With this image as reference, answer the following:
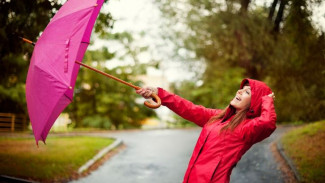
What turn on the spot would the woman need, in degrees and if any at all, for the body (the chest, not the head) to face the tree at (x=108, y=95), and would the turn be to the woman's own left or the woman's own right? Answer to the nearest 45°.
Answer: approximately 135° to the woman's own right

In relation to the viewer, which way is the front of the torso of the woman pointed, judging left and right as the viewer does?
facing the viewer and to the left of the viewer
